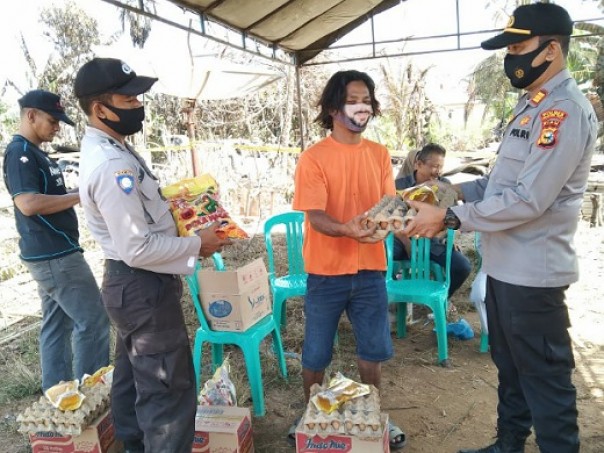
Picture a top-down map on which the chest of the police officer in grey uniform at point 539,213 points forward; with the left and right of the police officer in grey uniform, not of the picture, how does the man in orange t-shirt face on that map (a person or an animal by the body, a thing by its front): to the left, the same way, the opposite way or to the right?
to the left

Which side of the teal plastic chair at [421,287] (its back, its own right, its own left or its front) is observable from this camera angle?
front

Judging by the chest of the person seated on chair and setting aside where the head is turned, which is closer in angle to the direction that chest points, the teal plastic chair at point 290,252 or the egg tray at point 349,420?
the egg tray

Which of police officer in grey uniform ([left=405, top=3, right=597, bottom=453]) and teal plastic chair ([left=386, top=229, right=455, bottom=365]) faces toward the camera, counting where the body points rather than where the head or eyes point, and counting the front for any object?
the teal plastic chair

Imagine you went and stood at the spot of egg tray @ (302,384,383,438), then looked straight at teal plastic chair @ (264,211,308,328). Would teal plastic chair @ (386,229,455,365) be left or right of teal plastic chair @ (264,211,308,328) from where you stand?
right

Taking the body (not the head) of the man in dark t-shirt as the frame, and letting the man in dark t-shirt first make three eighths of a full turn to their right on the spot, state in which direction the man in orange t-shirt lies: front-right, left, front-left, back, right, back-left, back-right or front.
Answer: left

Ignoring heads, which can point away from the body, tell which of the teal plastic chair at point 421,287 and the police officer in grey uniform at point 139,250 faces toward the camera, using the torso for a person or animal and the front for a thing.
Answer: the teal plastic chair

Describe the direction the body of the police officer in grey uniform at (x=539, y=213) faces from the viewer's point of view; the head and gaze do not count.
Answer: to the viewer's left

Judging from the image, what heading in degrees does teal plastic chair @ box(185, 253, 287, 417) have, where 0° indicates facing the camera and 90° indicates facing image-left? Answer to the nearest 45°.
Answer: approximately 315°

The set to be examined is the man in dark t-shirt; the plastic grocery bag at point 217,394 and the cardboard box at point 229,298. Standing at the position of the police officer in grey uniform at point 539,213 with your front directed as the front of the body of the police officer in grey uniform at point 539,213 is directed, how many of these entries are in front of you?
3

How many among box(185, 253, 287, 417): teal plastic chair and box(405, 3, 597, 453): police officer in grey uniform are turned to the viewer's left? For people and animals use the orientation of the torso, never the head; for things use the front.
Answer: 1

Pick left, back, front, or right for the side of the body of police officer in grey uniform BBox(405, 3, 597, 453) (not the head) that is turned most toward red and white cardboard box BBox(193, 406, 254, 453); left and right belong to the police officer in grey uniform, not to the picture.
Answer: front

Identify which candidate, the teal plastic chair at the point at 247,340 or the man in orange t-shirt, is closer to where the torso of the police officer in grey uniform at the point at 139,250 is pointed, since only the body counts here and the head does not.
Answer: the man in orange t-shirt

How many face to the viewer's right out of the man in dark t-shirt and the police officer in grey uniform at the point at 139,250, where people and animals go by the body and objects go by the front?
2

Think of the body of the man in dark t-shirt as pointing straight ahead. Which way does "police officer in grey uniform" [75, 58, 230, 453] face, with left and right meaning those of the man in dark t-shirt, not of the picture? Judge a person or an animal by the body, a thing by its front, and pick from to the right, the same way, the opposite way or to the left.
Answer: the same way

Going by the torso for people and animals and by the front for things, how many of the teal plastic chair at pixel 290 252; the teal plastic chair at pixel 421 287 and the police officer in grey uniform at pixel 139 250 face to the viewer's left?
0

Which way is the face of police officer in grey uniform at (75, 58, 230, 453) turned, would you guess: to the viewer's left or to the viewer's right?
to the viewer's right
